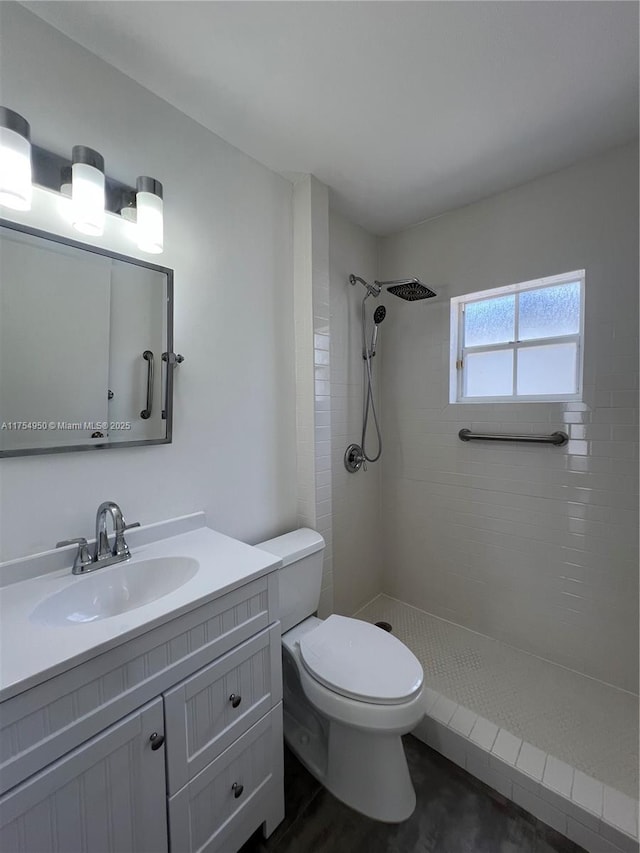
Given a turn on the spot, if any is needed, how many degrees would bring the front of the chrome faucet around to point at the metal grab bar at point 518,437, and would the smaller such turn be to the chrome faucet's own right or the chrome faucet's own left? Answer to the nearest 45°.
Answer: approximately 45° to the chrome faucet's own left

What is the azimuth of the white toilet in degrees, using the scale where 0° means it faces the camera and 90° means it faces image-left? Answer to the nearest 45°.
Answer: approximately 315°

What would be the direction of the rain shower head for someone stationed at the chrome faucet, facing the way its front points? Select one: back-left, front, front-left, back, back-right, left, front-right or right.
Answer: front-left

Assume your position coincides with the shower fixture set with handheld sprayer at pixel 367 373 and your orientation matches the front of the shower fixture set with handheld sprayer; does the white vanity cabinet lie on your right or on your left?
on your right

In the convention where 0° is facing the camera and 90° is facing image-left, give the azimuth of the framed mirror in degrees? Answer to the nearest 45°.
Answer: approximately 315°
